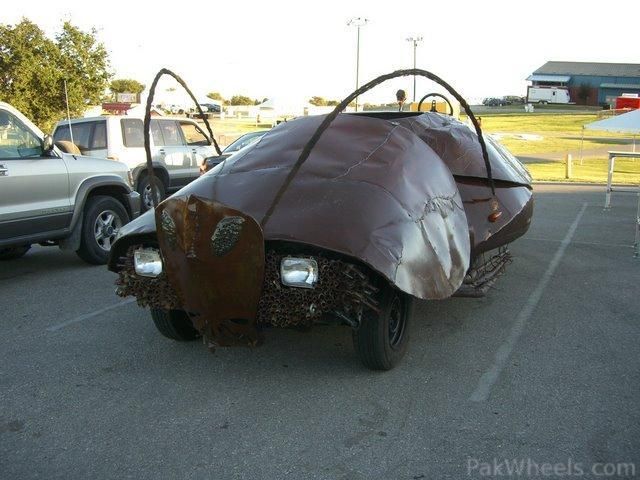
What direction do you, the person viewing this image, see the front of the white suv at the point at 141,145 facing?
facing away from the viewer and to the right of the viewer

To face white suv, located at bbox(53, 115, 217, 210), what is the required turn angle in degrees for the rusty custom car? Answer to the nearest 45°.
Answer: approximately 135° to its right

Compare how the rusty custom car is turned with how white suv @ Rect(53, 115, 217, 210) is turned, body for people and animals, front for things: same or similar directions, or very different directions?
very different directions

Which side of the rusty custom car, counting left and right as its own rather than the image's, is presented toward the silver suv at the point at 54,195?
right

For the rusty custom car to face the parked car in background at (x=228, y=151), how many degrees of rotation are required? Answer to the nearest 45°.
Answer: approximately 135° to its right

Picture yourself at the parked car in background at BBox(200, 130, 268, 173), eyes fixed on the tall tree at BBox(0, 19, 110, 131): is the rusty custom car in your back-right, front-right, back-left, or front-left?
back-left

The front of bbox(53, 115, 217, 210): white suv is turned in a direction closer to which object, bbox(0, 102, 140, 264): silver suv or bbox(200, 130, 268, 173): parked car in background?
the parked car in background

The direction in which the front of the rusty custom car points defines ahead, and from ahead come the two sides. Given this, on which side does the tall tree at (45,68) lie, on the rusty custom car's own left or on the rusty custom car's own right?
on the rusty custom car's own right

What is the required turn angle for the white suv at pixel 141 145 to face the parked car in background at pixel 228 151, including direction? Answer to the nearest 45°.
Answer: approximately 45° to its right

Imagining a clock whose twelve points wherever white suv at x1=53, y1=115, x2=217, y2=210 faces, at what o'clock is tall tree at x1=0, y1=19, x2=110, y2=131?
The tall tree is roughly at 10 o'clock from the white suv.
